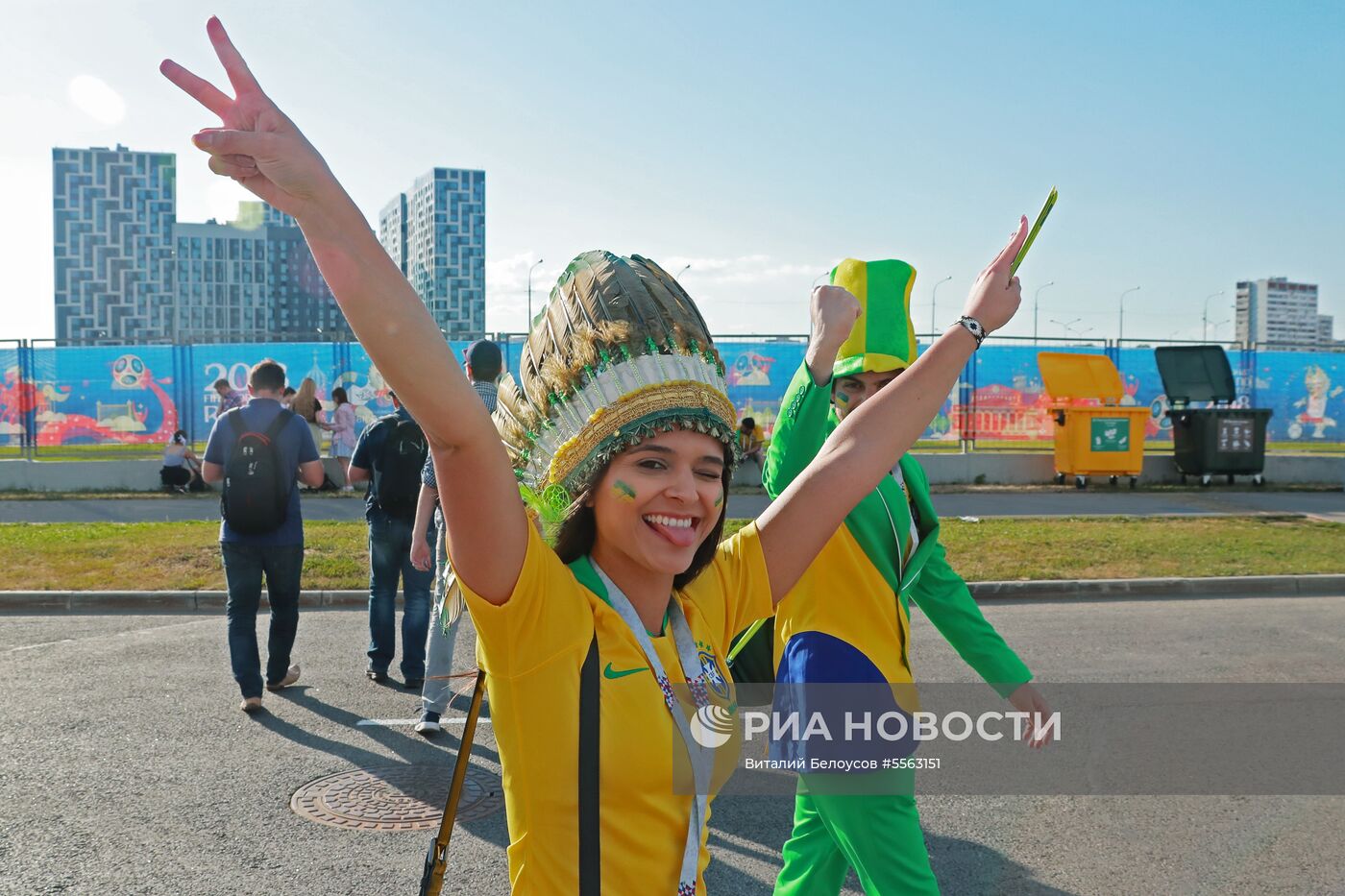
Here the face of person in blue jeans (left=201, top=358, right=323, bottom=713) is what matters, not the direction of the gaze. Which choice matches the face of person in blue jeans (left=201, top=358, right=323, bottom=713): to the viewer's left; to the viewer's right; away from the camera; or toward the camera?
away from the camera

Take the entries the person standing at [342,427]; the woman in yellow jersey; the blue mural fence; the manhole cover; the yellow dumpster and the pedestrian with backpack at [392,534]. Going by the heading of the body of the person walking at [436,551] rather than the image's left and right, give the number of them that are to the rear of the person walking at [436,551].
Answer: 2

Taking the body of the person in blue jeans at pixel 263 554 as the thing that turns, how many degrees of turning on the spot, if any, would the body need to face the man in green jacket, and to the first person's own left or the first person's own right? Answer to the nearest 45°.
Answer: approximately 180°

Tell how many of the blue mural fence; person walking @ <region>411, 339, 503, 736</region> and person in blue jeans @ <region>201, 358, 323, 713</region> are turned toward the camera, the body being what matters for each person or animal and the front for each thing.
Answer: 1

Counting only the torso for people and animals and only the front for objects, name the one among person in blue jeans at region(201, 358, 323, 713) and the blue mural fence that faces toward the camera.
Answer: the blue mural fence

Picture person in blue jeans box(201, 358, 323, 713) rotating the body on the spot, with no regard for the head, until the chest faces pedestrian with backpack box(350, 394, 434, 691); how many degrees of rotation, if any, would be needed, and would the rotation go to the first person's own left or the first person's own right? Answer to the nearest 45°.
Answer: approximately 90° to the first person's own right

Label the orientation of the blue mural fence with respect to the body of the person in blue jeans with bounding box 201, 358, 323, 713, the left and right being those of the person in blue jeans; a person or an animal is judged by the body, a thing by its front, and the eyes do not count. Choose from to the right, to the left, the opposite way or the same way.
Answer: the opposite way

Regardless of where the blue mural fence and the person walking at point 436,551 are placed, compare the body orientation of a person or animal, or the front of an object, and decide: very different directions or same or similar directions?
very different directions

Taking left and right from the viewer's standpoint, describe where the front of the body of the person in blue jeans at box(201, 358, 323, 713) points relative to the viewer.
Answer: facing away from the viewer

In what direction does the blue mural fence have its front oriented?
toward the camera

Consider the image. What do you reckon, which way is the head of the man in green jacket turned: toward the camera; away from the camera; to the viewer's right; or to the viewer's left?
toward the camera

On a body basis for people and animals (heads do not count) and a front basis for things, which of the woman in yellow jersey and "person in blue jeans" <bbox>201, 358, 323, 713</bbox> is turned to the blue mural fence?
the person in blue jeans

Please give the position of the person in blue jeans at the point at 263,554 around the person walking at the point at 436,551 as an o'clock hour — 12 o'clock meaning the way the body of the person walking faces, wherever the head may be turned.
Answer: The person in blue jeans is roughly at 10 o'clock from the person walking.

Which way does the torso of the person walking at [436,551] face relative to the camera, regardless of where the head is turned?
away from the camera

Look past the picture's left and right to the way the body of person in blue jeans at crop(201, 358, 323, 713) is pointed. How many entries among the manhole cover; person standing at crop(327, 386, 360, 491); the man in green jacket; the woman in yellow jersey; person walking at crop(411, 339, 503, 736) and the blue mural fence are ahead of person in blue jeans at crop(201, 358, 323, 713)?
2

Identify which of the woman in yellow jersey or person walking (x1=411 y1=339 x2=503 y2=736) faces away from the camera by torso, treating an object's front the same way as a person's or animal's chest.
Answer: the person walking

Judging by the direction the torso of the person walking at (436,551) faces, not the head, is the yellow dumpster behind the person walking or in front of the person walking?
in front
